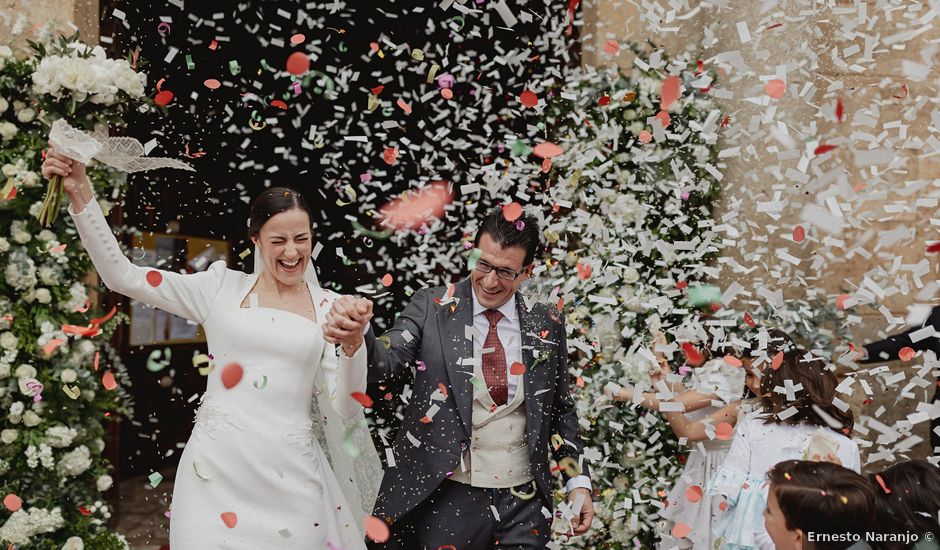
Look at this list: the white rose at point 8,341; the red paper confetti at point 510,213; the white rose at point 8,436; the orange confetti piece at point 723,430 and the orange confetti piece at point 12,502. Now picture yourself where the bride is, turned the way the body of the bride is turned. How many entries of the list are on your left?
2

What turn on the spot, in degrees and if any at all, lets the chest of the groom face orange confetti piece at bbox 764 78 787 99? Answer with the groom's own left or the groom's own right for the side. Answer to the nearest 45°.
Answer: approximately 135° to the groom's own left

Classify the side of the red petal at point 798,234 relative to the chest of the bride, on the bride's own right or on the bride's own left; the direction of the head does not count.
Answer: on the bride's own left

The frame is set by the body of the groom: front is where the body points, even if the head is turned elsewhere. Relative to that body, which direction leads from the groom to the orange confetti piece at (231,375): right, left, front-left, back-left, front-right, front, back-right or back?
right

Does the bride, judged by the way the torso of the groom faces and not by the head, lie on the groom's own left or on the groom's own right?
on the groom's own right

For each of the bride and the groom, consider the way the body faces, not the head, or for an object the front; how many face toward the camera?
2

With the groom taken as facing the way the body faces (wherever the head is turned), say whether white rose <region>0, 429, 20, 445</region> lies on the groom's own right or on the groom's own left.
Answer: on the groom's own right

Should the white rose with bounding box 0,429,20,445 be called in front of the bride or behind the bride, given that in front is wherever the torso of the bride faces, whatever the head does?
behind

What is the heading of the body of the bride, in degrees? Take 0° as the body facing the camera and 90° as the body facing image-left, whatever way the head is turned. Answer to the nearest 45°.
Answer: approximately 0°
